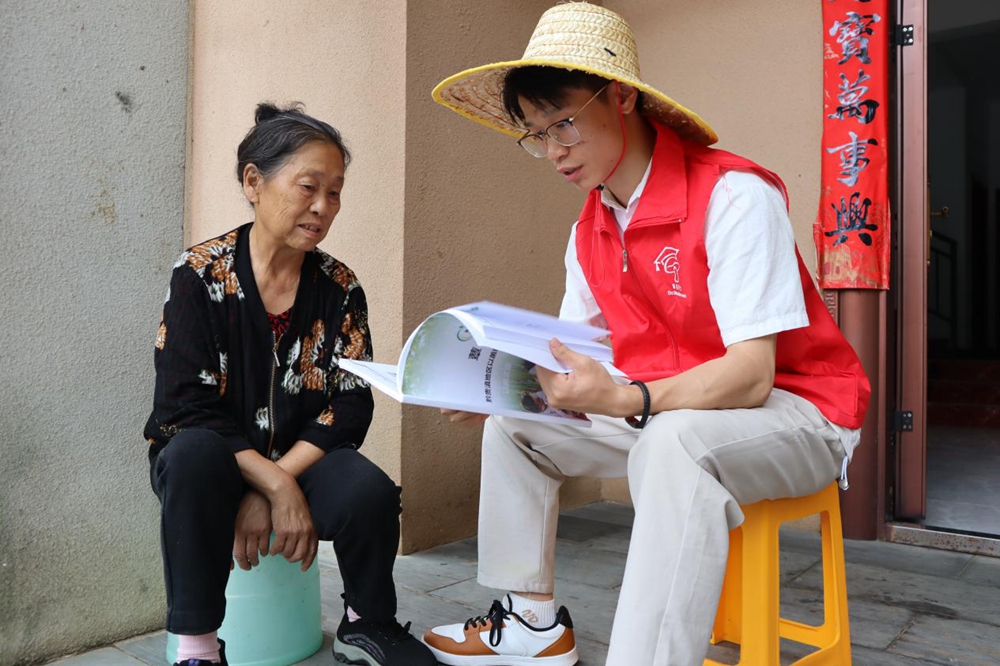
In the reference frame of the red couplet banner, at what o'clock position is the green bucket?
The green bucket is roughly at 1 o'clock from the red couplet banner.

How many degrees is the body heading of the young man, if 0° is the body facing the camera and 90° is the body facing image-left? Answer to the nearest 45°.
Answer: approximately 45°

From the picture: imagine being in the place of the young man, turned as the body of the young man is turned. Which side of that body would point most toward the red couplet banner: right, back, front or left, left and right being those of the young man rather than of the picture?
back

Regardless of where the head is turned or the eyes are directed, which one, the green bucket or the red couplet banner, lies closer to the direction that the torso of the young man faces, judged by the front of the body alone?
the green bucket

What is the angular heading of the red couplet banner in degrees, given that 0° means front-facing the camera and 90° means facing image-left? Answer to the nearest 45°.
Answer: approximately 0°

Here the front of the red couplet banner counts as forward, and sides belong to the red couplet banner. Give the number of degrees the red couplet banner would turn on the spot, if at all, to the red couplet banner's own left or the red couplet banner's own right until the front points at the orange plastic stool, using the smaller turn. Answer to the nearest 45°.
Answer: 0° — it already faces it
